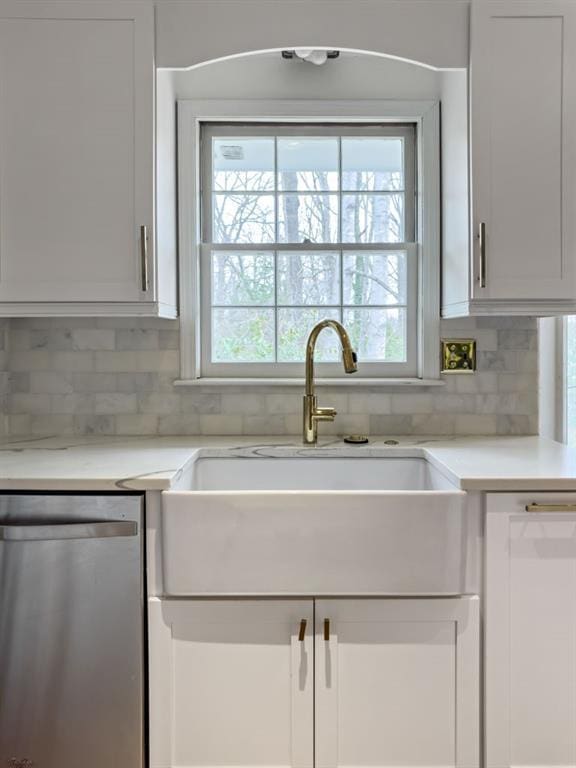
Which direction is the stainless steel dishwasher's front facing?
toward the camera

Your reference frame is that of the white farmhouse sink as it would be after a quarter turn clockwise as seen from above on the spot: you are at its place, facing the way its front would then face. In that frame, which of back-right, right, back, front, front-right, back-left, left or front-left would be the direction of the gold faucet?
right

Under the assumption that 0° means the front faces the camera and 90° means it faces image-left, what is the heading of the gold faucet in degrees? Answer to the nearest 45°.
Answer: approximately 315°

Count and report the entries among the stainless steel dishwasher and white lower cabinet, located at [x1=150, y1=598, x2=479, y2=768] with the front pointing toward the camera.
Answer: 2

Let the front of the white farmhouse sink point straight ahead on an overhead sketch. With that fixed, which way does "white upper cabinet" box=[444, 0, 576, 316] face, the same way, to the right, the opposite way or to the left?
the same way

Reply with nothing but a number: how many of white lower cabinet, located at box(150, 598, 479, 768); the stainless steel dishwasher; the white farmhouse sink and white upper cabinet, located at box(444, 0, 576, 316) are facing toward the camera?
4

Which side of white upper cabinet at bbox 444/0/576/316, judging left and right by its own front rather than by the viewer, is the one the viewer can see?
front

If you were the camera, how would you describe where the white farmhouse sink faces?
facing the viewer

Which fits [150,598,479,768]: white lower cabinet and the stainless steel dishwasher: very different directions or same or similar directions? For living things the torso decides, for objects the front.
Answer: same or similar directions

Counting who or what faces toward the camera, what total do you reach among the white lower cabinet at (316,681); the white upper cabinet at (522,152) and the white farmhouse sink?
3
